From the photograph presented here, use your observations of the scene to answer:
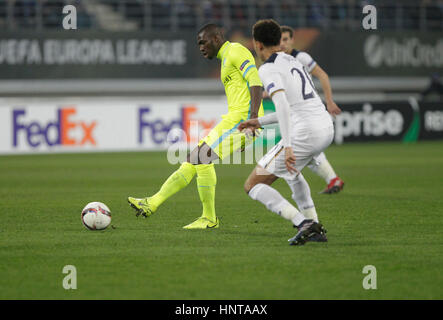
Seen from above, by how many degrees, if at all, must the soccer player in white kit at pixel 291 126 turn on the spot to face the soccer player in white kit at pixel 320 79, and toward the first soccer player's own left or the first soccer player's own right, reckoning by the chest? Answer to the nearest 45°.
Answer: approximately 45° to the first soccer player's own right

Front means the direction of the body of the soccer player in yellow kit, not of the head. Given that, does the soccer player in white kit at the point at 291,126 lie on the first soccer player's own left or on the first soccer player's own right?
on the first soccer player's own left

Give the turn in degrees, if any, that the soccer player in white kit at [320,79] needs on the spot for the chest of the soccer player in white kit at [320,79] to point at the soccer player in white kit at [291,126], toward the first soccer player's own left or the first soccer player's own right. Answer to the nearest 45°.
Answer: approximately 45° to the first soccer player's own left

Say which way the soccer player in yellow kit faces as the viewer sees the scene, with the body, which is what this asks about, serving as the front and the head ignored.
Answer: to the viewer's left

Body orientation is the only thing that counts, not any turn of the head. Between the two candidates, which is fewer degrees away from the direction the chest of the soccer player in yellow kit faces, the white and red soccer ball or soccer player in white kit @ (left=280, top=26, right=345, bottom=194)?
the white and red soccer ball

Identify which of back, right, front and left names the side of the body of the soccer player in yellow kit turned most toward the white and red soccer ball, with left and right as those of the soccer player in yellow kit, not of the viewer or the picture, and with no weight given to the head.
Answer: front

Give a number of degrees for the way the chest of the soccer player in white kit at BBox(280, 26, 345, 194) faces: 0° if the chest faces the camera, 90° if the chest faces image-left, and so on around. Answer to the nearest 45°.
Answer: approximately 45°

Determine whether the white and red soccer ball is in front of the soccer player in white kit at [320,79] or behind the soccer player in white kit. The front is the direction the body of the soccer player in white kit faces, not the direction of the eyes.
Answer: in front

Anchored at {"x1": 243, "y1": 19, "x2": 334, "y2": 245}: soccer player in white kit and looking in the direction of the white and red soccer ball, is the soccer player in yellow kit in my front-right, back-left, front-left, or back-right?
front-right

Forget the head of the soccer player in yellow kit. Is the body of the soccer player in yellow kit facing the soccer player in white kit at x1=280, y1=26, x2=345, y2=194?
no

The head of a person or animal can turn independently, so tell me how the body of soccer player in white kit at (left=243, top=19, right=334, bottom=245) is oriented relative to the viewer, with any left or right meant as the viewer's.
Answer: facing away from the viewer and to the left of the viewer

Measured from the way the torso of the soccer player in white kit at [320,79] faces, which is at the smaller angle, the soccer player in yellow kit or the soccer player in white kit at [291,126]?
the soccer player in yellow kit

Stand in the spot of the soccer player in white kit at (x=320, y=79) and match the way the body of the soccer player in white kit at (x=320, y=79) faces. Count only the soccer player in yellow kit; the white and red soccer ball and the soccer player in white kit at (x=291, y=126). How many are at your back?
0

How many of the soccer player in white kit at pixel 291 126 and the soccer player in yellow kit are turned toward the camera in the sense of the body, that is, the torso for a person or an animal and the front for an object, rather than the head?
0

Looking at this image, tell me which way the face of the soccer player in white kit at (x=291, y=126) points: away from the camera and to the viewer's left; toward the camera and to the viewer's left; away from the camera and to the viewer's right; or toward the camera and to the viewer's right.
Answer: away from the camera and to the viewer's left

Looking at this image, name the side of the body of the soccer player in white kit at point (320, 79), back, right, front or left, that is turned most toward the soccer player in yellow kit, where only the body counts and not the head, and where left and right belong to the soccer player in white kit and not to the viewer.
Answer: front

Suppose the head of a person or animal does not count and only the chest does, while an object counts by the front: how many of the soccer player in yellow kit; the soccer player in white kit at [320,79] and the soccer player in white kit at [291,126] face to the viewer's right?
0

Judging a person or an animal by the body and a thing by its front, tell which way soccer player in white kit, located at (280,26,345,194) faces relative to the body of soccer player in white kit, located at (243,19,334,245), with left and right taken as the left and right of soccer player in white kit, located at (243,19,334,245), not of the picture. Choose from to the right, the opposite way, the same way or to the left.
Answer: to the left
